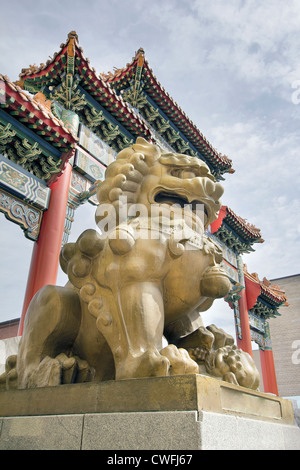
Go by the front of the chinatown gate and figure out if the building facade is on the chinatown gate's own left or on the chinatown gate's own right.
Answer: on the chinatown gate's own left
